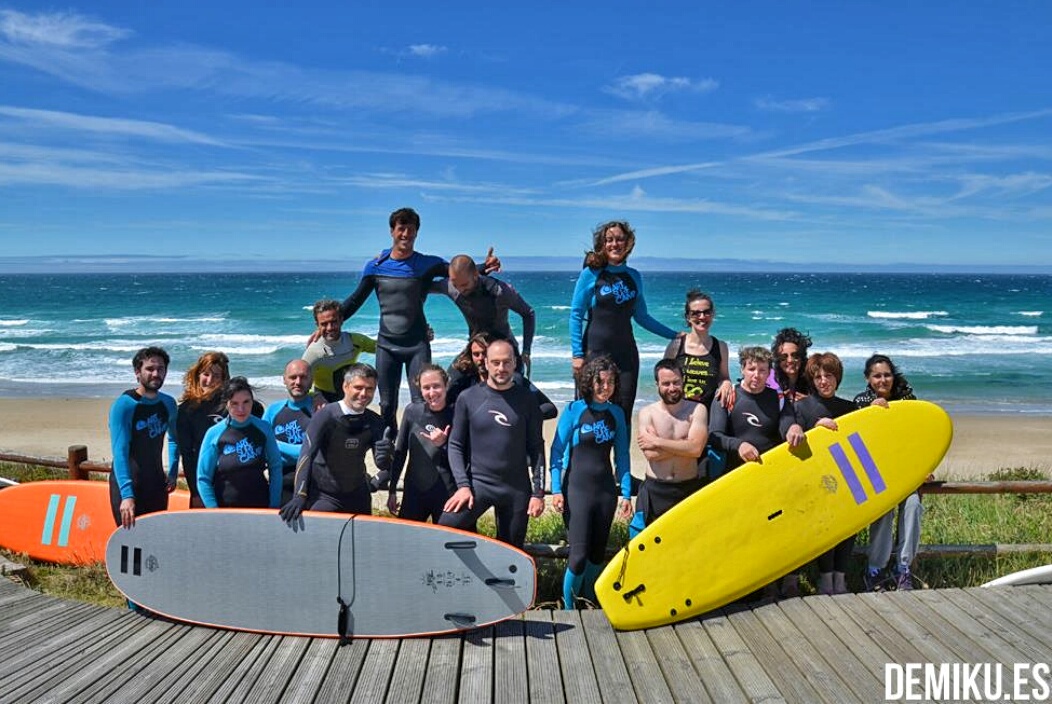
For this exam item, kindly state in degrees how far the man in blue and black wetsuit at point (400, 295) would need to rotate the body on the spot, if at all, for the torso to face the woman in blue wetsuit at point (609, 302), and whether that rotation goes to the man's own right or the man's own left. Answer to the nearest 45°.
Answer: approximately 45° to the man's own left

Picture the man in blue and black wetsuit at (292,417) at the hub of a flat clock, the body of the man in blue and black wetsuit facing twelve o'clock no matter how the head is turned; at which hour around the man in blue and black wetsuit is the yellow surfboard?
The yellow surfboard is roughly at 10 o'clock from the man in blue and black wetsuit.

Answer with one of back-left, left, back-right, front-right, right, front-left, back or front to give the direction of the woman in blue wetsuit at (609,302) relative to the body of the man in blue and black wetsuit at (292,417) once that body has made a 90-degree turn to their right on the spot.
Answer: back

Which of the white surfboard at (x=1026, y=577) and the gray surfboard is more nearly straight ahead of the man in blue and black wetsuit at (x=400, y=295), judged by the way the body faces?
the gray surfboard

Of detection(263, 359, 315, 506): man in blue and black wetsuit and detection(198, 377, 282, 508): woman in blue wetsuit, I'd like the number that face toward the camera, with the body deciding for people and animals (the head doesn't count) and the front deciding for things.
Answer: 2
